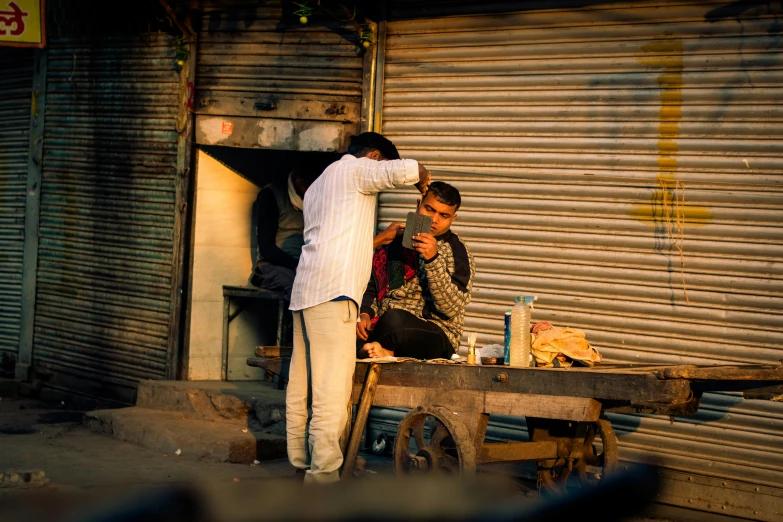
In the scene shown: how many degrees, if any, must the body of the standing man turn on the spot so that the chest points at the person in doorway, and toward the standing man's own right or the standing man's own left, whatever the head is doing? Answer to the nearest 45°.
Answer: approximately 45° to the standing man's own left

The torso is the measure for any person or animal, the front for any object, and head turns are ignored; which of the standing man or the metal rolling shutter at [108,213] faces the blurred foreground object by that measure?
the metal rolling shutter

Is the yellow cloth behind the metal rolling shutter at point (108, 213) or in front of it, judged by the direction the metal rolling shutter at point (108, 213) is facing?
in front

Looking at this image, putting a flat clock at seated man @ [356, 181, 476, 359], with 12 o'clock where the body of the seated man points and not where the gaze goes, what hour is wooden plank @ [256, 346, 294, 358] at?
The wooden plank is roughly at 2 o'clock from the seated man.

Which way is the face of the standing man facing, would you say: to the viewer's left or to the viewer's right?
to the viewer's right

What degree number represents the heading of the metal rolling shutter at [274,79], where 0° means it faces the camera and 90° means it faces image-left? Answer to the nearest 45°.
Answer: approximately 0°

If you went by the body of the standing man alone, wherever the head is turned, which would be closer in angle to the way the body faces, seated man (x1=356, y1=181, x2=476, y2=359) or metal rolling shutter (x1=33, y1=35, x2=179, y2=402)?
the seated man

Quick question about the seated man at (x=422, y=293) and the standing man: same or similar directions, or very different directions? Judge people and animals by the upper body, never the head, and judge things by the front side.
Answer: very different directions
